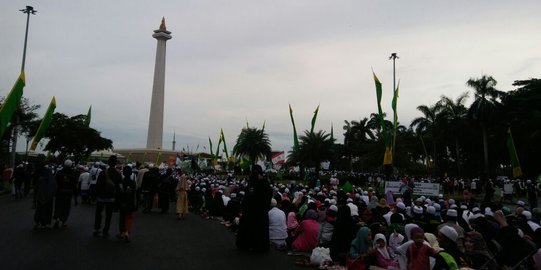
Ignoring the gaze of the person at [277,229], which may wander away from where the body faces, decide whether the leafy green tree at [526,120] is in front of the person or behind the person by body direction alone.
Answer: in front

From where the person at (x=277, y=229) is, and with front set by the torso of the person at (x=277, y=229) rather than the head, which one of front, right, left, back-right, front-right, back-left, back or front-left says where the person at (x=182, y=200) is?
front-left

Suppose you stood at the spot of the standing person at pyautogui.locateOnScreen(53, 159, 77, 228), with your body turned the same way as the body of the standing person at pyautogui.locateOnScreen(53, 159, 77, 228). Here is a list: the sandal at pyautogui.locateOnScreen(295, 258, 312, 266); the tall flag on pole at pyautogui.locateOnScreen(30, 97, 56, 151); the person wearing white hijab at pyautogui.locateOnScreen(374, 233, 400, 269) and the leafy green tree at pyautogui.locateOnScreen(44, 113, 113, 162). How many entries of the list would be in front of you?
2

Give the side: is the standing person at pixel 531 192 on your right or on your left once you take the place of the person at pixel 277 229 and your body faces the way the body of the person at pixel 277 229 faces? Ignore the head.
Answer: on your right

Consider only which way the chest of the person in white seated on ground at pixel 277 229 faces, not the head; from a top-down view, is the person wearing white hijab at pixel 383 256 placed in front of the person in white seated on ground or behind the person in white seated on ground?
behind

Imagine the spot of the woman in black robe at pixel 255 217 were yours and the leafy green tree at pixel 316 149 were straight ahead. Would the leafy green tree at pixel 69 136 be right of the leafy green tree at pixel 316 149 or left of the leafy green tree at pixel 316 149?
left

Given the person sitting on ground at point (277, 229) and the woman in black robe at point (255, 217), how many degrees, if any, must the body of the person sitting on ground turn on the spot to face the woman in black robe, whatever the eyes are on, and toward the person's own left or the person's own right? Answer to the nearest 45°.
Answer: approximately 135° to the person's own left

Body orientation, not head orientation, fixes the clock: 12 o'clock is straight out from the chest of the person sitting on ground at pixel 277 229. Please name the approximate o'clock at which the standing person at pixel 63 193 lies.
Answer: the standing person at pixel 63 193 is roughly at 9 o'clock from the person sitting on ground at pixel 277 229.

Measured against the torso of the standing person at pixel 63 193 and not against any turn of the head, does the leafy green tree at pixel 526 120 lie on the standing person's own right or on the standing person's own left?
on the standing person's own right

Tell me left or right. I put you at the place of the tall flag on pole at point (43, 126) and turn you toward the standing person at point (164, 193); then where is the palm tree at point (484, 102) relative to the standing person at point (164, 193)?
left

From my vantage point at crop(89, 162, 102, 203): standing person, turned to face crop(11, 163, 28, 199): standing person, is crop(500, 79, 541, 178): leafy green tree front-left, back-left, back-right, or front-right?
back-right

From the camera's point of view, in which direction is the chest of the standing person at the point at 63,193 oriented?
away from the camera

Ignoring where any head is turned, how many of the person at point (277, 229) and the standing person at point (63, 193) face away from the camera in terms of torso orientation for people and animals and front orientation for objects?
2

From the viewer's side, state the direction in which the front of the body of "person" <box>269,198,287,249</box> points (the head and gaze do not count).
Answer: away from the camera

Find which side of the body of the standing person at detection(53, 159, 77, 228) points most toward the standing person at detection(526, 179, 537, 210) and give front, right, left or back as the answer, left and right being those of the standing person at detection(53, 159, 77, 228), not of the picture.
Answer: right
